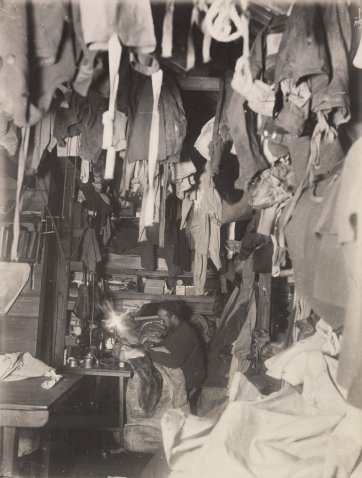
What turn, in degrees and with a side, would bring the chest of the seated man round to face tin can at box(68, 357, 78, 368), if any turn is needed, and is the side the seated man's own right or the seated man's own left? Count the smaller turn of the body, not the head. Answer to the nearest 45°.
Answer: approximately 45° to the seated man's own left

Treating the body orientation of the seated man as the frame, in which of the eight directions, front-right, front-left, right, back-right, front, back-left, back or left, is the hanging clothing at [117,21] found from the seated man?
left

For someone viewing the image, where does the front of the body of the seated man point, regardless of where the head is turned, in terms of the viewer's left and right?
facing to the left of the viewer

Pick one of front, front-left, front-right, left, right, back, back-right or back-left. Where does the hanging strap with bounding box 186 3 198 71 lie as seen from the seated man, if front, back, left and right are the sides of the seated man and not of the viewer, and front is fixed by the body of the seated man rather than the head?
left

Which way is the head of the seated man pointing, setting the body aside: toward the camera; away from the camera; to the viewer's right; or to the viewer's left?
to the viewer's left

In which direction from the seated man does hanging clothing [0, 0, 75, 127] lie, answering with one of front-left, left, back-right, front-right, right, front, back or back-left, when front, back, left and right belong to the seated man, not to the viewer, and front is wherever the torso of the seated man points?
left

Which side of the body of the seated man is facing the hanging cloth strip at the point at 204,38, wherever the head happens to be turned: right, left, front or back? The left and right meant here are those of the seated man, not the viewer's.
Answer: left

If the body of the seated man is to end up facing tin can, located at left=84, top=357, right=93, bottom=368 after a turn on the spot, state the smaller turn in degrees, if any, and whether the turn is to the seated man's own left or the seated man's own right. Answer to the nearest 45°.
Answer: approximately 45° to the seated man's own left

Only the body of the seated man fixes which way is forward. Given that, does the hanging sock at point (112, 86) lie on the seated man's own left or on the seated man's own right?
on the seated man's own left
